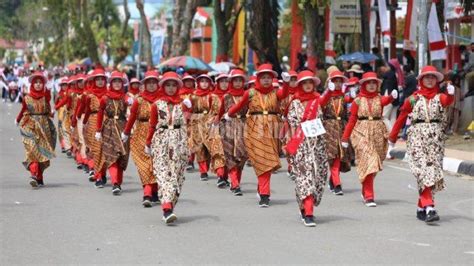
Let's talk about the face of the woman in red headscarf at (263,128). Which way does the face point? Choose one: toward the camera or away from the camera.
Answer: toward the camera

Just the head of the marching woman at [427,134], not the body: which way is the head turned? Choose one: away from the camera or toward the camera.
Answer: toward the camera

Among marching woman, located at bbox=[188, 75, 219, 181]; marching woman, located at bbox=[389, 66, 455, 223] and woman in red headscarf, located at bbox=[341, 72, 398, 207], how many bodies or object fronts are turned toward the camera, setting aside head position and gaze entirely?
3

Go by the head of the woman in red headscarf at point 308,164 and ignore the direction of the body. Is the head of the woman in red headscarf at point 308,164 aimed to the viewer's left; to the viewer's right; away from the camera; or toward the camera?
toward the camera

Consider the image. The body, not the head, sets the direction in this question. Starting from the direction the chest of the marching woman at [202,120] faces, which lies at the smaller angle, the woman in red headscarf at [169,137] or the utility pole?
the woman in red headscarf

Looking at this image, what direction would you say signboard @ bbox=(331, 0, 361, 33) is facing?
toward the camera

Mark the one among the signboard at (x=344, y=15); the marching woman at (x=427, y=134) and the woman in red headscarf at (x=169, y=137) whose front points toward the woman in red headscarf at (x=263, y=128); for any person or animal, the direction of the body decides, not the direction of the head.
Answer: the signboard

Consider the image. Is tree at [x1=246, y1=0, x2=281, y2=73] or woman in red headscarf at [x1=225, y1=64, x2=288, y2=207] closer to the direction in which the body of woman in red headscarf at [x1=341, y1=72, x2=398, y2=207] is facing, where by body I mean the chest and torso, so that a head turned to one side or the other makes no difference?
the woman in red headscarf

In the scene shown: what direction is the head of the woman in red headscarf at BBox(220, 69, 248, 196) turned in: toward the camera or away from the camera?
toward the camera

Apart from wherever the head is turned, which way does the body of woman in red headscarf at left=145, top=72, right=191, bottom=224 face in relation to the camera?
toward the camera

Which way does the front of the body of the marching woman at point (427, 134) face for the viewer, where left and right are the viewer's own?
facing the viewer

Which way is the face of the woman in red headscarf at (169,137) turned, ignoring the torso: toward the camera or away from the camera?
toward the camera

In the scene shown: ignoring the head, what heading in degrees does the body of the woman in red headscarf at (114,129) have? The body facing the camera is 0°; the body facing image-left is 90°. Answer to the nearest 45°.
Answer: approximately 0°

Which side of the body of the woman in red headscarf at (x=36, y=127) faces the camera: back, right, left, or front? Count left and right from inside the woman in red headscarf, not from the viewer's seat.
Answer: front

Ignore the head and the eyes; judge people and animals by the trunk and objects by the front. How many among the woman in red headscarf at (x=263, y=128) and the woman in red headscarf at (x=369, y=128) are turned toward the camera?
2
